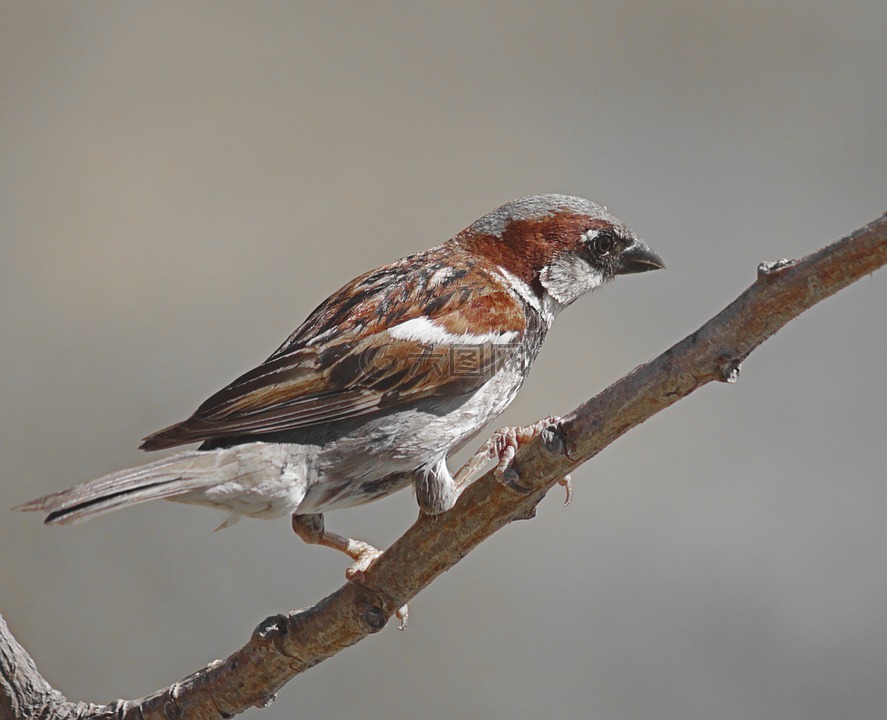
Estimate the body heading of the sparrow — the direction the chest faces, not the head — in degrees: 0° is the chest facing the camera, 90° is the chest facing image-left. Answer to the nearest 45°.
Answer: approximately 270°
